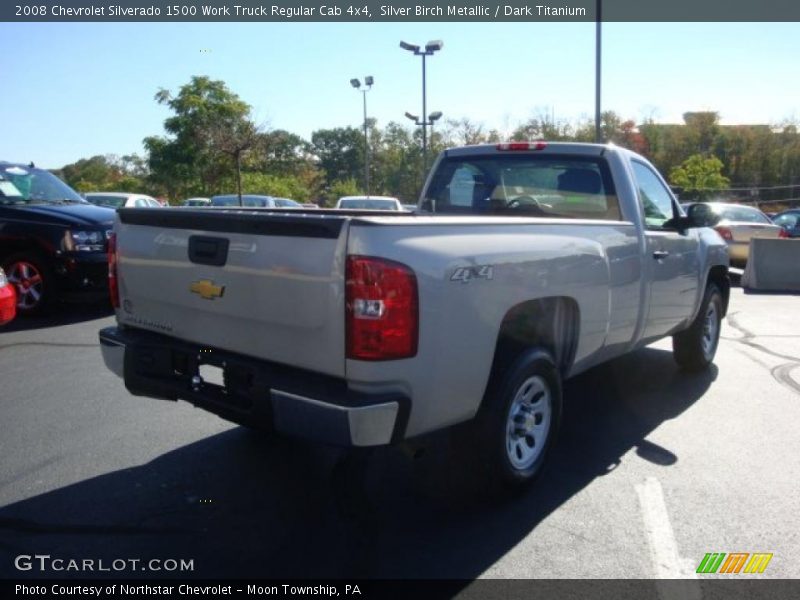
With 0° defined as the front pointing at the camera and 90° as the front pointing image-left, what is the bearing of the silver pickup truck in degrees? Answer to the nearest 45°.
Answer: approximately 225°

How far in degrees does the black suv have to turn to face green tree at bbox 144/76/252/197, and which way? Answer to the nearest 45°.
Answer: approximately 135° to its left

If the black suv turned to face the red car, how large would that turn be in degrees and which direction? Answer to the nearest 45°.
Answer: approximately 45° to its right

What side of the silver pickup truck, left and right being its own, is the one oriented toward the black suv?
left

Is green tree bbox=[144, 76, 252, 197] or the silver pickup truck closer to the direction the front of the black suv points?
the silver pickup truck

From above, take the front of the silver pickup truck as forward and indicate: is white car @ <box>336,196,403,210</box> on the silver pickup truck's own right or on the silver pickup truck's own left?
on the silver pickup truck's own left

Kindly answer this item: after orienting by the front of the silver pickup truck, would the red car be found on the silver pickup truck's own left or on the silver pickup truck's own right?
on the silver pickup truck's own left

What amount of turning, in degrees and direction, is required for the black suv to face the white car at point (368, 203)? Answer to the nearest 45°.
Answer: approximately 90° to its left
